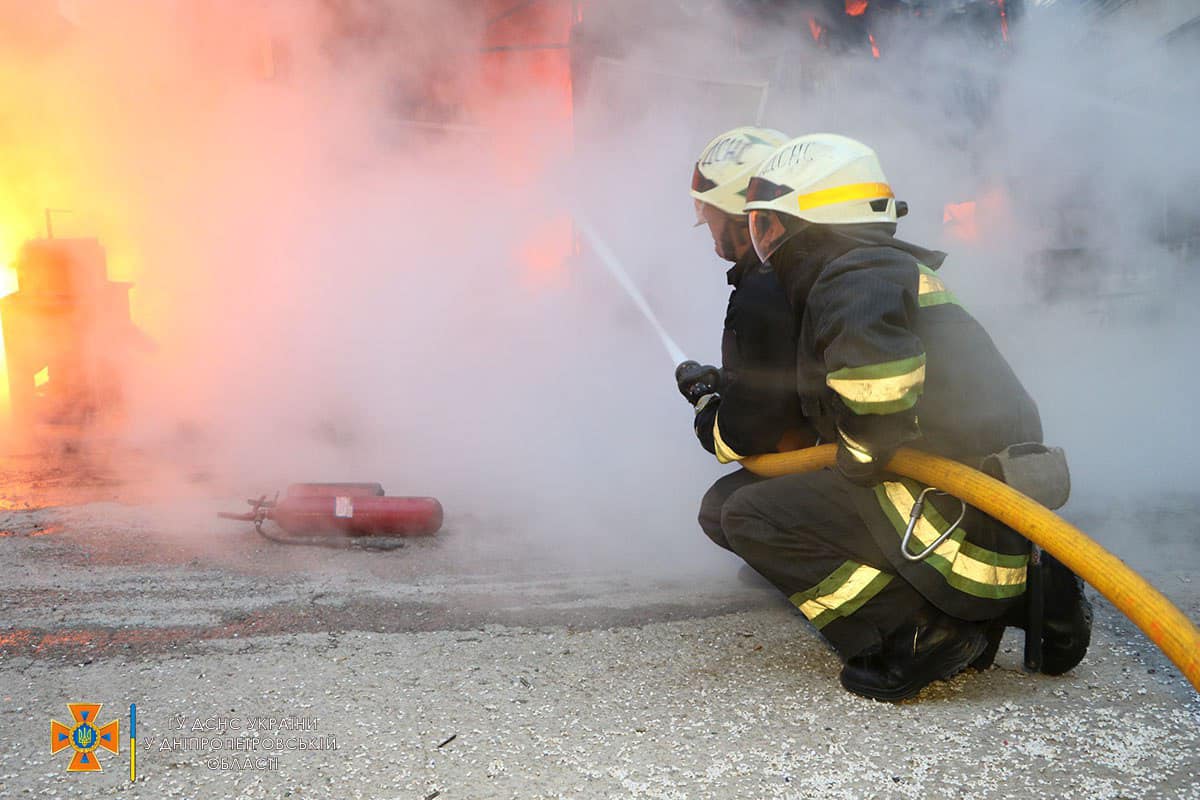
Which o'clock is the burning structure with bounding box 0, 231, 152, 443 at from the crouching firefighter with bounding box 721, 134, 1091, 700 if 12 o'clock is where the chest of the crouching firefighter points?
The burning structure is roughly at 1 o'clock from the crouching firefighter.

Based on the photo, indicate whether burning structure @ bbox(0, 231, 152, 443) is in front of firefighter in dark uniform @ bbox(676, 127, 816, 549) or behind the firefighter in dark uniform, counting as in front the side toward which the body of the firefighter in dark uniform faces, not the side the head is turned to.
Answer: in front

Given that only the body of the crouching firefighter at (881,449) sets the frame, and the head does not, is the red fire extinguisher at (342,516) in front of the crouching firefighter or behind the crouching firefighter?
in front

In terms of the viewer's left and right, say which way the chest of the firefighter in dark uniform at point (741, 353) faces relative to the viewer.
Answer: facing to the left of the viewer

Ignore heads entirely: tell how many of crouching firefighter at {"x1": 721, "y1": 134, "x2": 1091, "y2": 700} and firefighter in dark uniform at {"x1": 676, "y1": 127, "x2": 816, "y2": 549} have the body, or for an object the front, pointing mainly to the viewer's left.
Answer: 2

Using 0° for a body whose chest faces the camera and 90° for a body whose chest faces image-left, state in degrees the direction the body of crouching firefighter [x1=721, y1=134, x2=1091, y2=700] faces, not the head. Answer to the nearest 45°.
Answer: approximately 90°

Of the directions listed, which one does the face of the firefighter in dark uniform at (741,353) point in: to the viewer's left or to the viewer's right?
to the viewer's left
